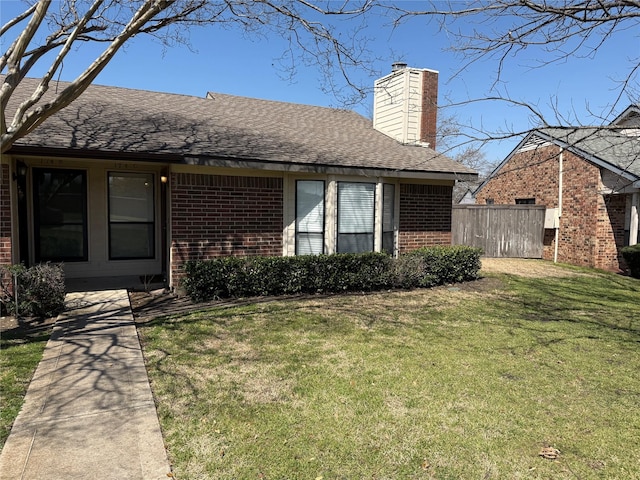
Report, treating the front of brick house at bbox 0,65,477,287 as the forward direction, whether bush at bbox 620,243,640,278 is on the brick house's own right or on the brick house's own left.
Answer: on the brick house's own left

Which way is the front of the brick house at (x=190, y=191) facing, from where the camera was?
facing the viewer

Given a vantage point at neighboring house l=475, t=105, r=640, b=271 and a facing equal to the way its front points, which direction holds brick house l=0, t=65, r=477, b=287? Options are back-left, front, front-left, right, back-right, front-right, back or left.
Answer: right

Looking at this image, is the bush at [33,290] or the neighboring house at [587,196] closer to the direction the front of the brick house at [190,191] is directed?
the bush

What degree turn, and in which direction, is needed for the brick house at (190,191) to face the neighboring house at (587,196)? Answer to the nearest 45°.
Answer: approximately 90° to its left

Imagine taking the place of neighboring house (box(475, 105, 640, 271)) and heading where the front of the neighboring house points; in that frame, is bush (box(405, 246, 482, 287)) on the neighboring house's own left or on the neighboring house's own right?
on the neighboring house's own right

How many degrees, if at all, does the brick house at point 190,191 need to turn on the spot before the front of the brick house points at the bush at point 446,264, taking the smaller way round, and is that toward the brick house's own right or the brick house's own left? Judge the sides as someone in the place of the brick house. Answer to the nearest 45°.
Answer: approximately 90° to the brick house's own left
